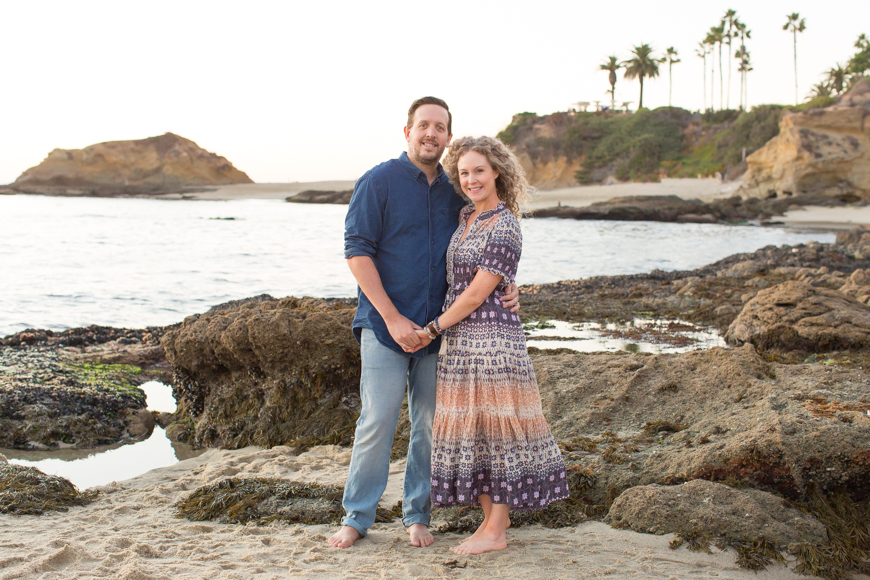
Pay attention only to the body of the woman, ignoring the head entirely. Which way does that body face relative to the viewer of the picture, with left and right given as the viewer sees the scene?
facing the viewer and to the left of the viewer

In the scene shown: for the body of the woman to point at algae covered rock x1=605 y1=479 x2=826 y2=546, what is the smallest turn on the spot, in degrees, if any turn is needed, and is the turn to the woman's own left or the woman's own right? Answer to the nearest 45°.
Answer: approximately 135° to the woman's own left

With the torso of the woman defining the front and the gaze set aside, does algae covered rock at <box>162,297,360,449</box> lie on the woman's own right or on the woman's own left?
on the woman's own right

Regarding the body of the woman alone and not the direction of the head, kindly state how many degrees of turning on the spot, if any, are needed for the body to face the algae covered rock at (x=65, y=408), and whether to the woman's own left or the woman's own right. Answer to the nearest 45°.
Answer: approximately 90° to the woman's own right

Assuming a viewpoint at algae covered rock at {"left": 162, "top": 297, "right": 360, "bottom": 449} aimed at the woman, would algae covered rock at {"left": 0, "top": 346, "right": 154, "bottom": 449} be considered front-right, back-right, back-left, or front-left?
back-right

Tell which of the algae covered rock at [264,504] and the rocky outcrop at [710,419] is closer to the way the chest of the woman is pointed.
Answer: the algae covered rock
